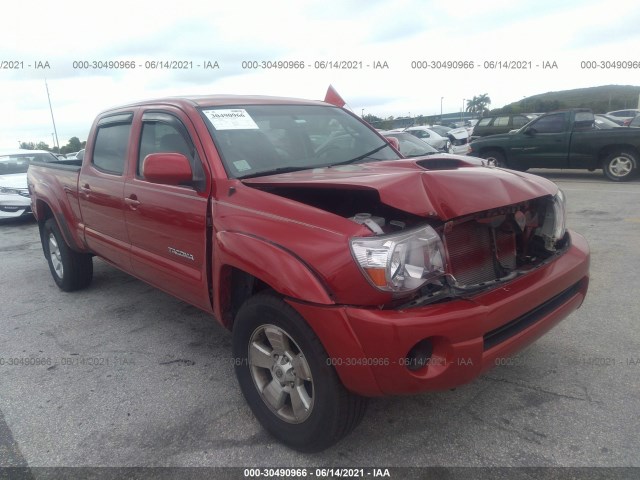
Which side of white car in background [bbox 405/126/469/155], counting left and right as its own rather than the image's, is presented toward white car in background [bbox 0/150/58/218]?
right

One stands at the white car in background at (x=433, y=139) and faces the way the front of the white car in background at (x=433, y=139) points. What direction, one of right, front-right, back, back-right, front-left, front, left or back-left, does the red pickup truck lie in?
front-right

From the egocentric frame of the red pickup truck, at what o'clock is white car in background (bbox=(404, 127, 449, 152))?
The white car in background is roughly at 8 o'clock from the red pickup truck.

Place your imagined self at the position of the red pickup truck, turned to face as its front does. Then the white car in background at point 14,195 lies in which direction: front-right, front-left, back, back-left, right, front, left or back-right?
back

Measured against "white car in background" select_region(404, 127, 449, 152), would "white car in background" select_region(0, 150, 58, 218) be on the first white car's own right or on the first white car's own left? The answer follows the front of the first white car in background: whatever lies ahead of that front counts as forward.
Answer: on the first white car's own right

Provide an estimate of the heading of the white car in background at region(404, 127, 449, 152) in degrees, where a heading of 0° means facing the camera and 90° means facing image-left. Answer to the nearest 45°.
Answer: approximately 315°

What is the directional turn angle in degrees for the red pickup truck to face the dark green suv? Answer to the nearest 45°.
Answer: approximately 90° to its left

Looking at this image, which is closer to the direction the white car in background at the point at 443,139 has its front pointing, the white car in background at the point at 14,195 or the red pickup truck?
the red pickup truck

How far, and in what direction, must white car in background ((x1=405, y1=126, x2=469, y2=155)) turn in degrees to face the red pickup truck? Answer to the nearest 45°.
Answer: approximately 45° to its right
